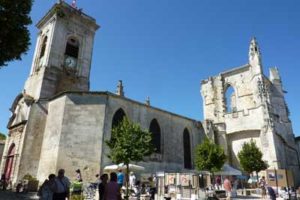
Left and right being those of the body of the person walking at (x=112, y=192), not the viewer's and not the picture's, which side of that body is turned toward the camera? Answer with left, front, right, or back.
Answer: back

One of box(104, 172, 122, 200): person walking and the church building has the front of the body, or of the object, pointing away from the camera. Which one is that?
the person walking

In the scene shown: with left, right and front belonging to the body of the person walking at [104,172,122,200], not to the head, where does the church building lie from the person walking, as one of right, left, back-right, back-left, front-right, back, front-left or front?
front

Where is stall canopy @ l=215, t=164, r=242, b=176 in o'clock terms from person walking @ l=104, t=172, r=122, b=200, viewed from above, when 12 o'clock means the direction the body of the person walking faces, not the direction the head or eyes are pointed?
The stall canopy is roughly at 1 o'clock from the person walking.

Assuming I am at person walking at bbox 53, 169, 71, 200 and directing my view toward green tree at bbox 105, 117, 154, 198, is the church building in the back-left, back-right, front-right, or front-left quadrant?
front-left

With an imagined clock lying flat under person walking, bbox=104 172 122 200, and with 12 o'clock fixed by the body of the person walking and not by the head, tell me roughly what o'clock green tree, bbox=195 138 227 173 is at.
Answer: The green tree is roughly at 1 o'clock from the person walking.

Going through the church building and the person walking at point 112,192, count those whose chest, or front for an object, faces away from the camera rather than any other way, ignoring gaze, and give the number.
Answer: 1
